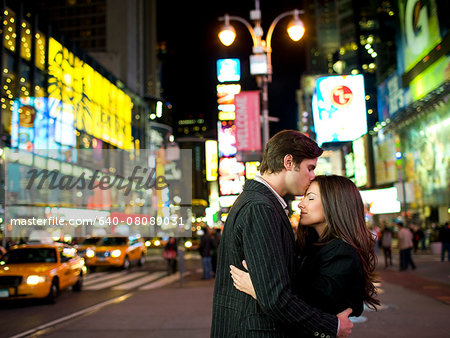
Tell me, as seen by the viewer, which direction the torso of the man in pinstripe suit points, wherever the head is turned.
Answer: to the viewer's right

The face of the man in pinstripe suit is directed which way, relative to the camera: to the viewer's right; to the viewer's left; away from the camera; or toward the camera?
to the viewer's right

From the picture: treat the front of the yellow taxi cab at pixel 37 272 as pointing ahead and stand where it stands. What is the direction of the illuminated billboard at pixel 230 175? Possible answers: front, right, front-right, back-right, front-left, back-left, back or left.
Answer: back

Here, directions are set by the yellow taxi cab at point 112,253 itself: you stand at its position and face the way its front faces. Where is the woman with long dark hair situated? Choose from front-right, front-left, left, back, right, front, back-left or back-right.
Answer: front-left

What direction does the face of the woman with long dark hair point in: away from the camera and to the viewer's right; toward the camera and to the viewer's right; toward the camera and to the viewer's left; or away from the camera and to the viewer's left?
toward the camera and to the viewer's left

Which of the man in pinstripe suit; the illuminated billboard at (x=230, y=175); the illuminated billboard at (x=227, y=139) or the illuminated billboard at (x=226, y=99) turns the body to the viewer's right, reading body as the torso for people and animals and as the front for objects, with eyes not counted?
the man in pinstripe suit

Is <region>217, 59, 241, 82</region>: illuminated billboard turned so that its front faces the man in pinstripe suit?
yes
